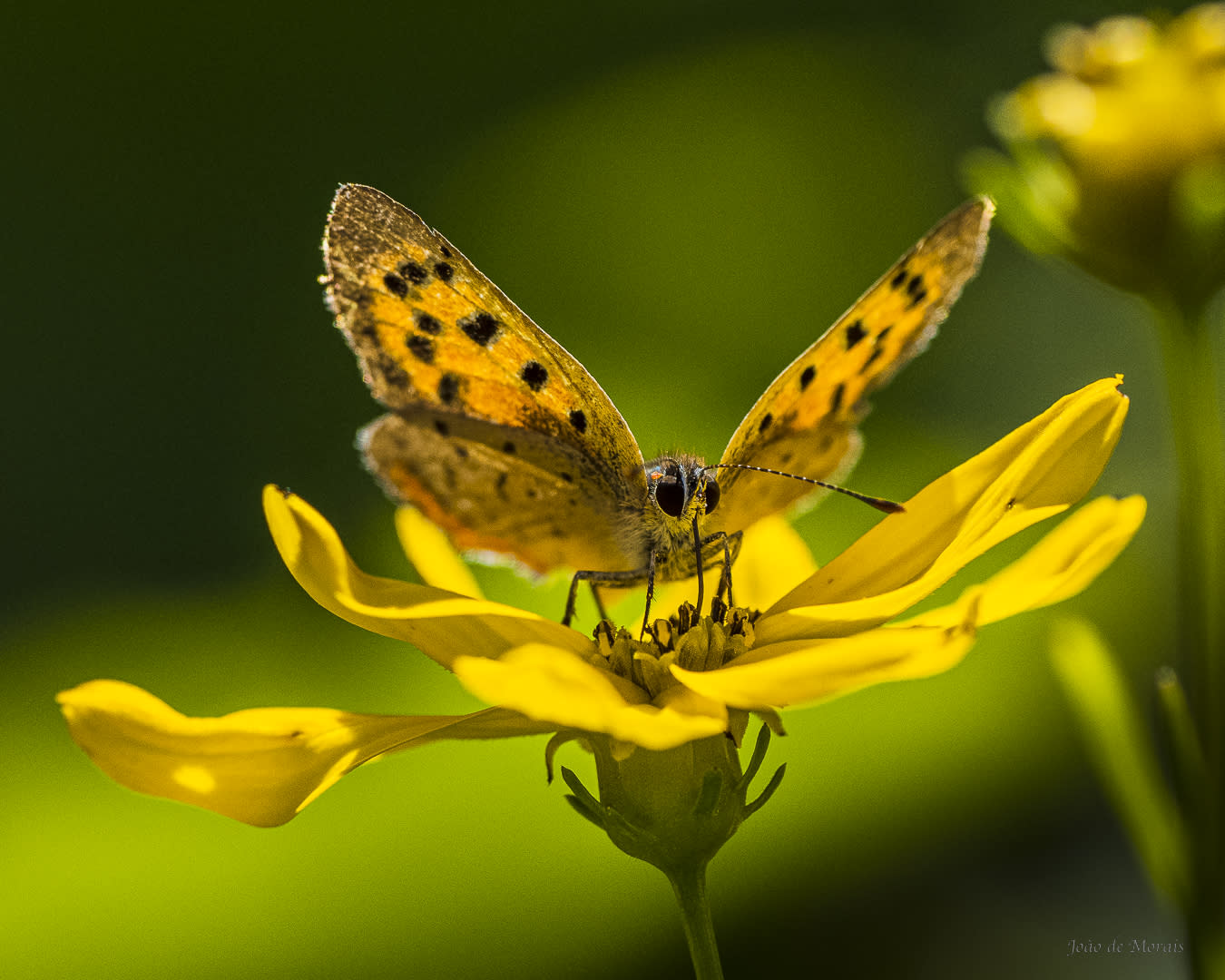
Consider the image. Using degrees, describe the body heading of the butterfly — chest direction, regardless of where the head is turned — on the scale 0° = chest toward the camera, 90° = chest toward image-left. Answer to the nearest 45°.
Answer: approximately 315°
